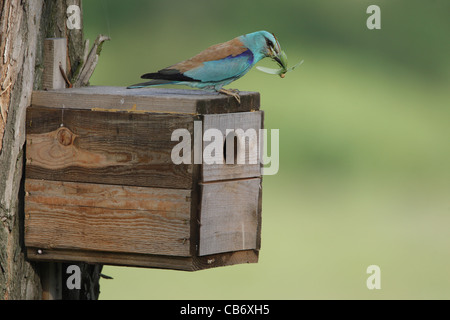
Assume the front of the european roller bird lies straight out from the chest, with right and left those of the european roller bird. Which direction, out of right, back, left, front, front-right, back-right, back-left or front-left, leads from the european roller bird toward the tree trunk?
back

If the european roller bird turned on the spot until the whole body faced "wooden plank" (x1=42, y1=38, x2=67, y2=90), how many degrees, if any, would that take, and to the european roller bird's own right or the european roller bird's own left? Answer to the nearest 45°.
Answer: approximately 180°

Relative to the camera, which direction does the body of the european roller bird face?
to the viewer's right
